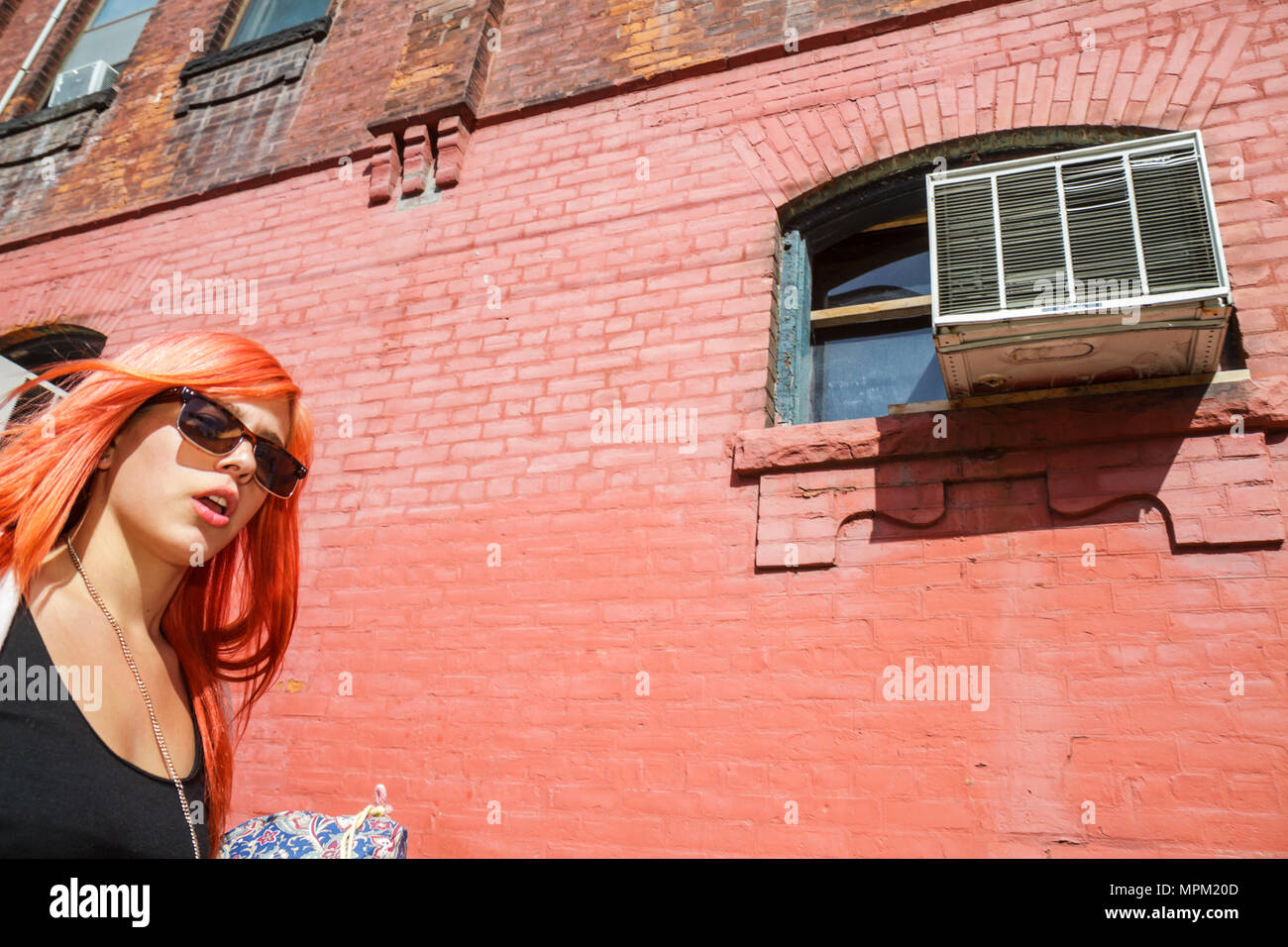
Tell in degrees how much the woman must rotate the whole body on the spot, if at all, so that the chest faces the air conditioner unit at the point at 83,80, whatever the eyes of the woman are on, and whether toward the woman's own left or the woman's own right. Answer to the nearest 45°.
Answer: approximately 135° to the woman's own left

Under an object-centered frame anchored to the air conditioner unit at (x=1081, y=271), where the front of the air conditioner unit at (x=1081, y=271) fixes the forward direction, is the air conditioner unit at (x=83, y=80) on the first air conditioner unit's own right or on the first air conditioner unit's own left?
on the first air conditioner unit's own right

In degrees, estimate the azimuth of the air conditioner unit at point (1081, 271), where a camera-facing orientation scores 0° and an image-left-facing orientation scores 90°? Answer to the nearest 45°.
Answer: approximately 0°

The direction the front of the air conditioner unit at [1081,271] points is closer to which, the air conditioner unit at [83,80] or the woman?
the woman

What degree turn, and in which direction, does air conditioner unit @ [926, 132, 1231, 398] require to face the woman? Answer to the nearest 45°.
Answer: approximately 45° to its right

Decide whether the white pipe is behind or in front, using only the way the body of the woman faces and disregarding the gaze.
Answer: behind

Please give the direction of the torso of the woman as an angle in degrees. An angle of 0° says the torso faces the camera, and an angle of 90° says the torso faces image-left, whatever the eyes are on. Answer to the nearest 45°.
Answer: approximately 315°
